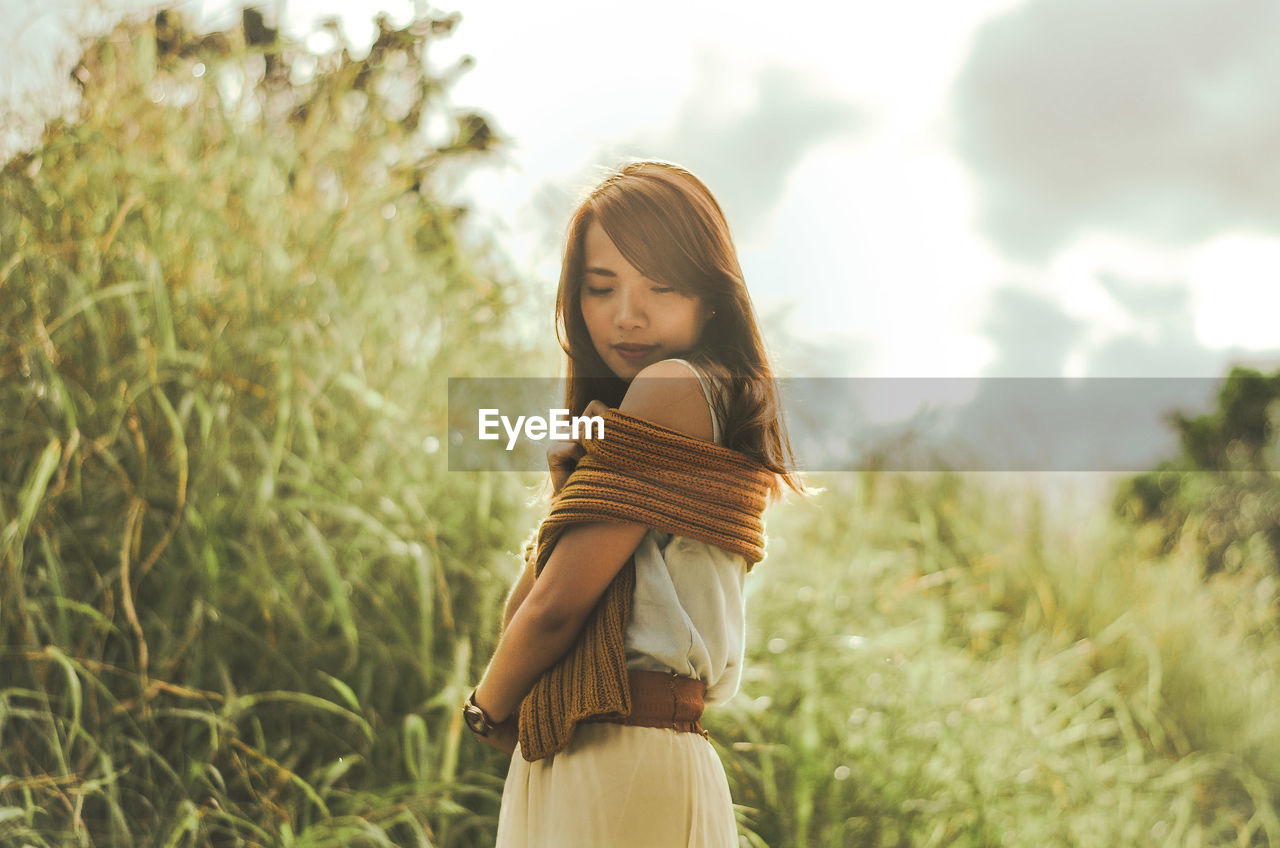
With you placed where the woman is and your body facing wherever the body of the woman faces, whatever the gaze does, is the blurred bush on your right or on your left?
on your right

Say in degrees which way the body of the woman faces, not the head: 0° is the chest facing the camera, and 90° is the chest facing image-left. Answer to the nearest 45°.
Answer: approximately 90°
